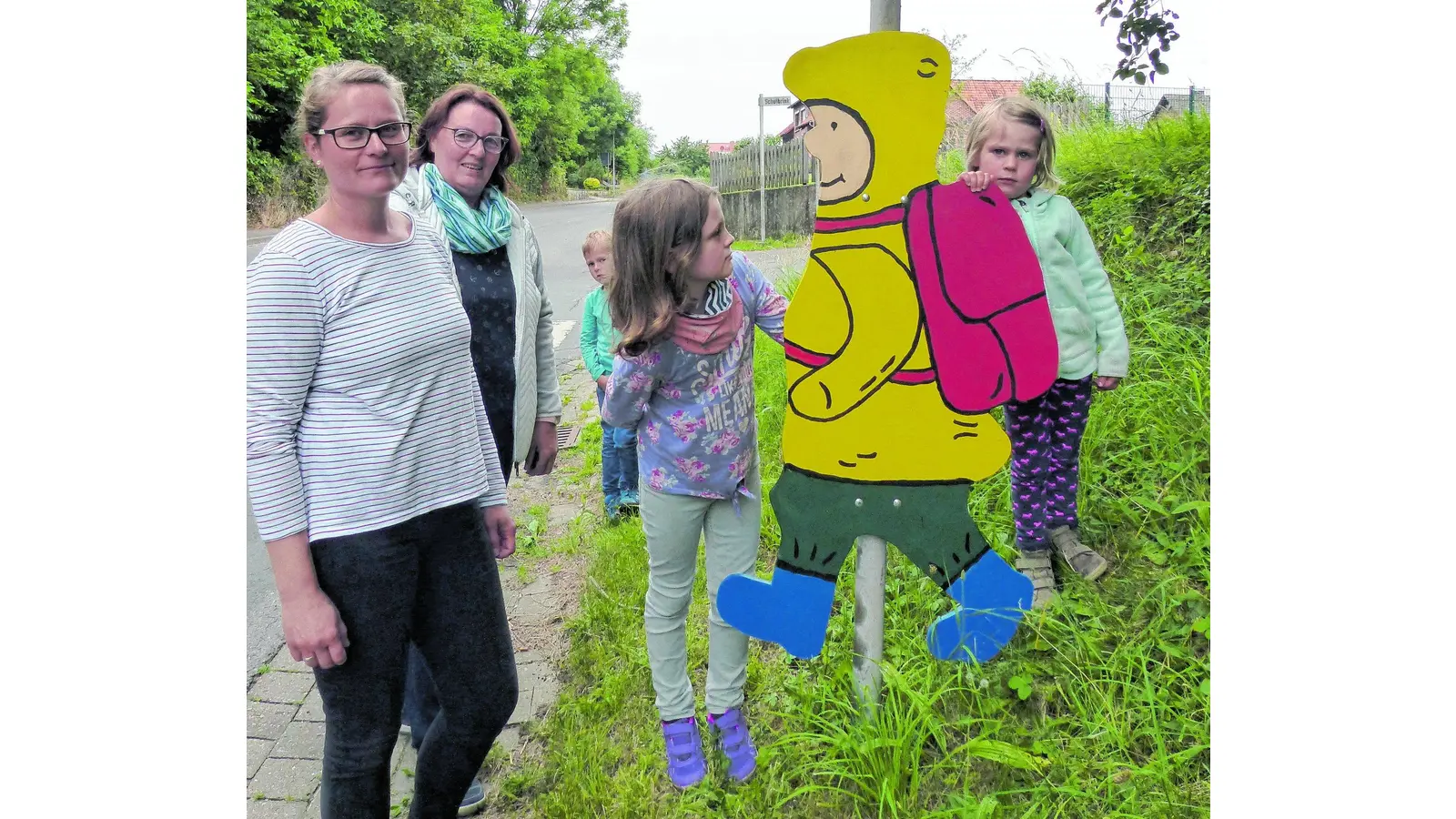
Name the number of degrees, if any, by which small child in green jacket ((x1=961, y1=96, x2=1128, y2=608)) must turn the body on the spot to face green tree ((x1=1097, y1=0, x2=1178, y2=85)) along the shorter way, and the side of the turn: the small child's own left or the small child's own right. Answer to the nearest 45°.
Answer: approximately 180°

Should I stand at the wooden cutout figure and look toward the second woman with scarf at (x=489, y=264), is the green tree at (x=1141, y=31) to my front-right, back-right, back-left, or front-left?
back-right

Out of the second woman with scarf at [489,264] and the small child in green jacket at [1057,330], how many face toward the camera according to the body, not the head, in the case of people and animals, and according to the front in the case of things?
2

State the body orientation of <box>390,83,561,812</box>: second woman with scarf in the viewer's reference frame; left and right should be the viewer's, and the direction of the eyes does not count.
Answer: facing the viewer

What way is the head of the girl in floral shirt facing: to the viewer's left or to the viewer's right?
to the viewer's right

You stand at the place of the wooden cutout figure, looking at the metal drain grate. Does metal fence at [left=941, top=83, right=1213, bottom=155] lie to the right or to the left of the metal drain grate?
right

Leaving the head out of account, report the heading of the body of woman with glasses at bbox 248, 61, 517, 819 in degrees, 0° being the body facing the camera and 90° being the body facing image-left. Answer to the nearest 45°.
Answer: approximately 315°

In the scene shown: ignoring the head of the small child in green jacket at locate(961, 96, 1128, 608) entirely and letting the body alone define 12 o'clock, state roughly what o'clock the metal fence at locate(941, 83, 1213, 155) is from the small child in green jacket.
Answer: The metal fence is roughly at 6 o'clock from the small child in green jacket.

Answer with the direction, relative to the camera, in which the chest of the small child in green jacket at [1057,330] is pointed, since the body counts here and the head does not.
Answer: toward the camera
